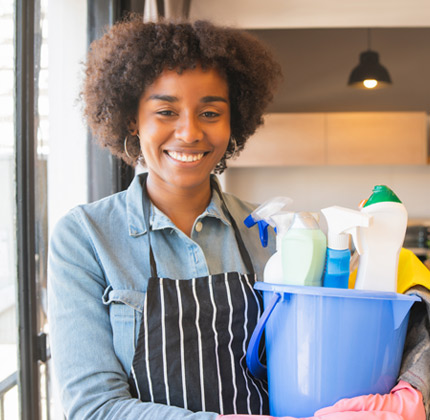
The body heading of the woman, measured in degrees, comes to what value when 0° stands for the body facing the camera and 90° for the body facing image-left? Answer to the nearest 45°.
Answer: approximately 315°

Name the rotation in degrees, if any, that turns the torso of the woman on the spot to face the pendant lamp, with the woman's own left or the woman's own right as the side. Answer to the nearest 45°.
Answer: approximately 135° to the woman's own left
